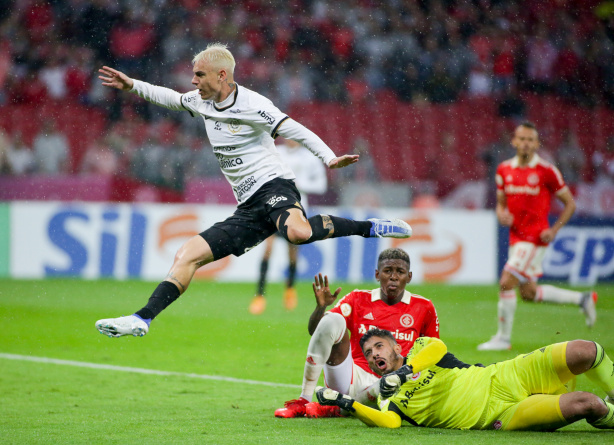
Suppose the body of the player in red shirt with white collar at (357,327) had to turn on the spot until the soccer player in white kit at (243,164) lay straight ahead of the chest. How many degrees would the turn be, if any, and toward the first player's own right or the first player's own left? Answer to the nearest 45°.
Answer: approximately 135° to the first player's own right

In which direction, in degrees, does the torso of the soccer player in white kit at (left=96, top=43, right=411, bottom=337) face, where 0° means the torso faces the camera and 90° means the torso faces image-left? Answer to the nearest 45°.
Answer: approximately 45°

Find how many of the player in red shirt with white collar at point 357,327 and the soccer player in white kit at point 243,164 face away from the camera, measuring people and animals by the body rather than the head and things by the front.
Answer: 0

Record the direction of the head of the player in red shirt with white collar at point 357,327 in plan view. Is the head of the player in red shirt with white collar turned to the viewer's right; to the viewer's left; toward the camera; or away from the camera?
toward the camera

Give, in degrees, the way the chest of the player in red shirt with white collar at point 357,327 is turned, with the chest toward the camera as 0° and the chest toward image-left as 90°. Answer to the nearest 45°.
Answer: approximately 0°

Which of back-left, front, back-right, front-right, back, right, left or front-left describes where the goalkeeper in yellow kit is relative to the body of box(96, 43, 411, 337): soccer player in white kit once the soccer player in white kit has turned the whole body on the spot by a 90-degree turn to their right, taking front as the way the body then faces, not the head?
back

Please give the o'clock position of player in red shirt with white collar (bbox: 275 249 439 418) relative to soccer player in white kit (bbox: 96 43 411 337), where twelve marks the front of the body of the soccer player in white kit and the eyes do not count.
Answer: The player in red shirt with white collar is roughly at 9 o'clock from the soccer player in white kit.

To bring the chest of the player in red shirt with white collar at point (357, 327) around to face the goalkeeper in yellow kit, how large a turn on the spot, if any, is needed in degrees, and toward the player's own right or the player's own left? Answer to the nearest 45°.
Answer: approximately 45° to the player's own left
